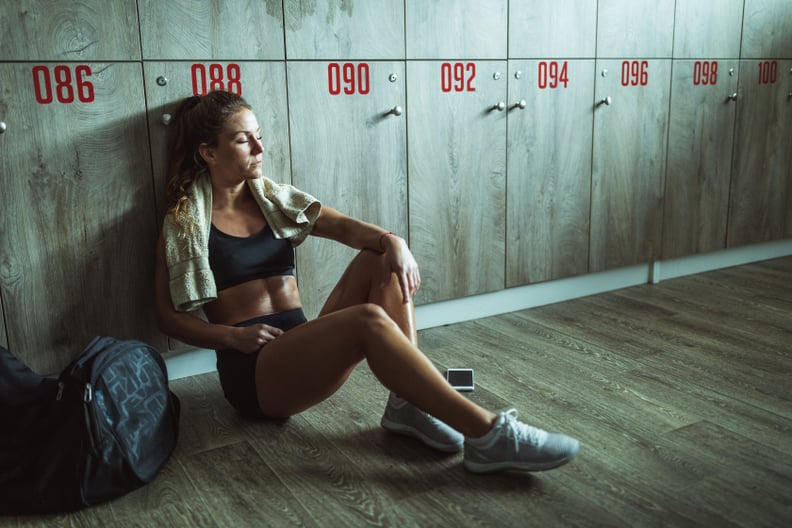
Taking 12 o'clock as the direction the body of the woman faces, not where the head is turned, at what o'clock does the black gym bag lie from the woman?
The black gym bag is roughly at 3 o'clock from the woman.

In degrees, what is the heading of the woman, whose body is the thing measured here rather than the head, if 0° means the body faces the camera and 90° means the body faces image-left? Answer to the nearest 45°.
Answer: approximately 315°
